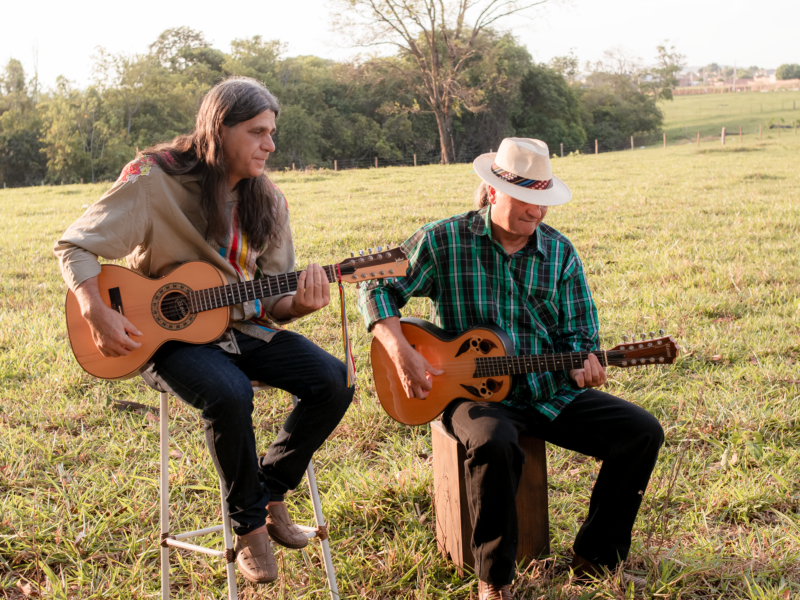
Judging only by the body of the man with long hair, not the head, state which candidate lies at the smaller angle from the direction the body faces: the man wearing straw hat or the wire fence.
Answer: the man wearing straw hat

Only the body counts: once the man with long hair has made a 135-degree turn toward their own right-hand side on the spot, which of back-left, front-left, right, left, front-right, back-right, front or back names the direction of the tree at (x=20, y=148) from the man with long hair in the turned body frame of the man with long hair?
right

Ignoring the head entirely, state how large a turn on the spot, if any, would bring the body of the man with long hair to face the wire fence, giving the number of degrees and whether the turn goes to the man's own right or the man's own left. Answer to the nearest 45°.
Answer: approximately 90° to the man's own left

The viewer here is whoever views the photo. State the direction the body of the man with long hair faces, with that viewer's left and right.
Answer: facing the viewer and to the right of the viewer

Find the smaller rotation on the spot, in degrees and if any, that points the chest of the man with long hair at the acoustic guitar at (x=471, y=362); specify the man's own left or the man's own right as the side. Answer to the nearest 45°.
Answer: approximately 45° to the man's own left
